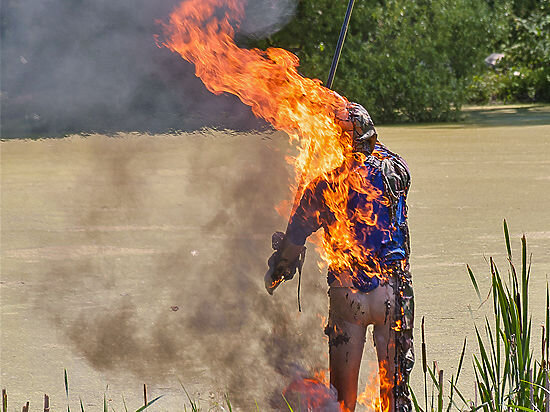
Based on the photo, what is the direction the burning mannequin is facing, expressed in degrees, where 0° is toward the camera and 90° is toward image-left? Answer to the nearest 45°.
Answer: approximately 180°
